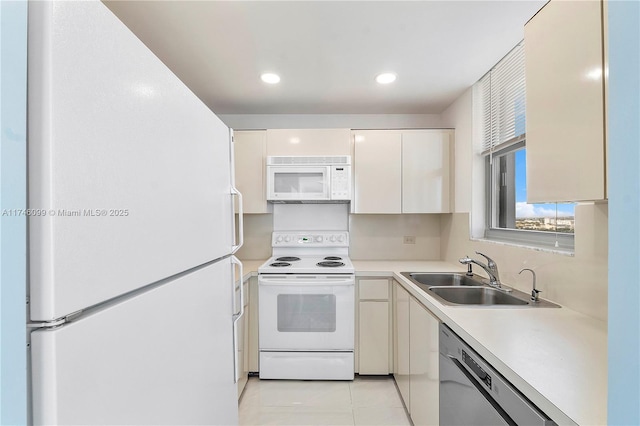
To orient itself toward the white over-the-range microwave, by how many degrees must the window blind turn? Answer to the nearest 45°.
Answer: approximately 45° to its right

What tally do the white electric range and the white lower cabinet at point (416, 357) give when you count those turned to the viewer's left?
1

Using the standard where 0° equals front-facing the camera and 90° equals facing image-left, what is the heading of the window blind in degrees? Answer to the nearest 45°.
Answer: approximately 45°

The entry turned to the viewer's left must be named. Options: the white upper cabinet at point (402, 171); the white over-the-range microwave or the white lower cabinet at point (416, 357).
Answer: the white lower cabinet

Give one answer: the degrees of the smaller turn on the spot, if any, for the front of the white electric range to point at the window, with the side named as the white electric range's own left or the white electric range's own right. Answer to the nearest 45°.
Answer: approximately 90° to the white electric range's own left
